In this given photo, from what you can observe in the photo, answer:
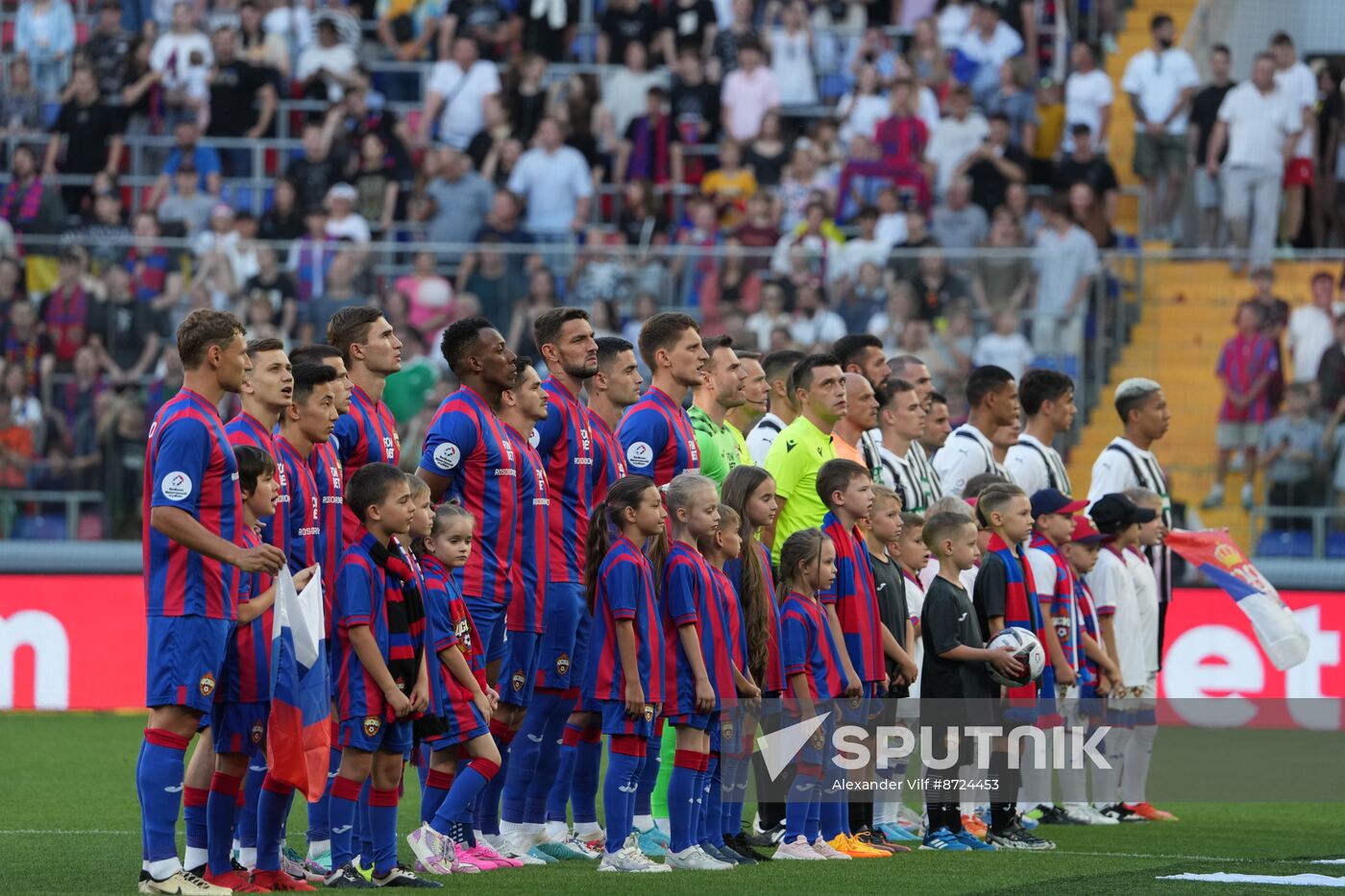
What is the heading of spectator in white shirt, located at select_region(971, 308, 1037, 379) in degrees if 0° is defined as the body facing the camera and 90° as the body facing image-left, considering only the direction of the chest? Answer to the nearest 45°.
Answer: approximately 0°

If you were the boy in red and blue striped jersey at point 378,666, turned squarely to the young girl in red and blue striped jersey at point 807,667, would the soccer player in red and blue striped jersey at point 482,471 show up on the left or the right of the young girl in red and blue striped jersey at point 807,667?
left

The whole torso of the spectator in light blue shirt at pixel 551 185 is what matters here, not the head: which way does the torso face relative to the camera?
toward the camera

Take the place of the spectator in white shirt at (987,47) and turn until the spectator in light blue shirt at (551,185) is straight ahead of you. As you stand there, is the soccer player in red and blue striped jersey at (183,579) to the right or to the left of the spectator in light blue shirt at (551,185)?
left

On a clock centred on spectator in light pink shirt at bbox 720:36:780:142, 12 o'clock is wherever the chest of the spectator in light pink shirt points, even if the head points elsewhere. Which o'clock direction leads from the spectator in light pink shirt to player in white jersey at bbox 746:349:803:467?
The player in white jersey is roughly at 12 o'clock from the spectator in light pink shirt.

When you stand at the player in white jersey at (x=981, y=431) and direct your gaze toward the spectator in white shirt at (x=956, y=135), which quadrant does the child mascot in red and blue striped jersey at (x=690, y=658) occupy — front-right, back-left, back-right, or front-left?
back-left

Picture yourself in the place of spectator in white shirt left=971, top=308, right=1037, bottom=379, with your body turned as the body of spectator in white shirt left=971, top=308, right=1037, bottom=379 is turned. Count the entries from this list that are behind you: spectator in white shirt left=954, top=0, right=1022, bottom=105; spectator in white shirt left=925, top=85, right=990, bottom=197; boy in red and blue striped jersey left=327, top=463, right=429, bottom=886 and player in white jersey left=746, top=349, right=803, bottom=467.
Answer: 2

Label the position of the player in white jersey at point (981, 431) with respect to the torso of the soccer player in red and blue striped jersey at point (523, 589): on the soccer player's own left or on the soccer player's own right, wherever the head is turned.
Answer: on the soccer player's own left

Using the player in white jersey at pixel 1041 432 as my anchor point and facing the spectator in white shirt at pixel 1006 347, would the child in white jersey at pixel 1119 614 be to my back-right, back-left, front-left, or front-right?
back-right

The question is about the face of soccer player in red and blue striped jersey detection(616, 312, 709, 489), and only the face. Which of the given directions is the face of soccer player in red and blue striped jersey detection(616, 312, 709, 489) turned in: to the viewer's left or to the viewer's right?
to the viewer's right

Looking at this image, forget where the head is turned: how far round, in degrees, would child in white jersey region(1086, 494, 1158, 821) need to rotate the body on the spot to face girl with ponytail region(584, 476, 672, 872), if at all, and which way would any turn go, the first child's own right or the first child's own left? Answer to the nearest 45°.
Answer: approximately 135° to the first child's own right

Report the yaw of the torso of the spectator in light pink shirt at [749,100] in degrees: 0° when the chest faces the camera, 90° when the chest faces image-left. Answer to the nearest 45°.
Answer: approximately 0°

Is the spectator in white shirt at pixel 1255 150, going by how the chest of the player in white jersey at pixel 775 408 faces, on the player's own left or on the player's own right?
on the player's own left

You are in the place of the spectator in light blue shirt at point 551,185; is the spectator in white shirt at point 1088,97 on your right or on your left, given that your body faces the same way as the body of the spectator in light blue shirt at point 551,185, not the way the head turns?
on your left
